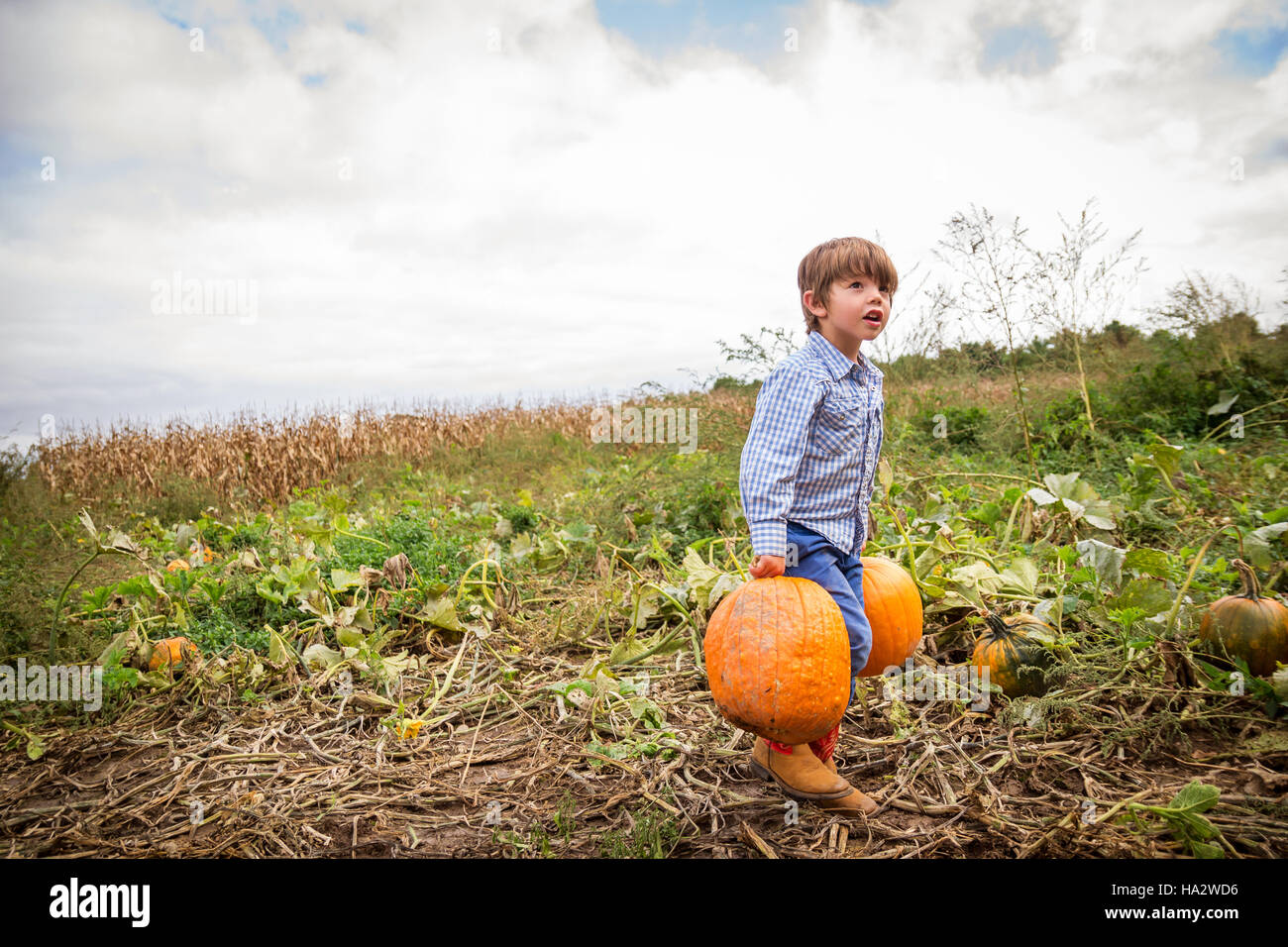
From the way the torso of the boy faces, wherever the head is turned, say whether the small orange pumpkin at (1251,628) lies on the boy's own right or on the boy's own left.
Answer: on the boy's own left

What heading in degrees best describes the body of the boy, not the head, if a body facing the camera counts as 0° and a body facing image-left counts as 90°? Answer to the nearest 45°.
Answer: approximately 315°

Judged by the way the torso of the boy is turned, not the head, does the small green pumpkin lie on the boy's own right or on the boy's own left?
on the boy's own left
